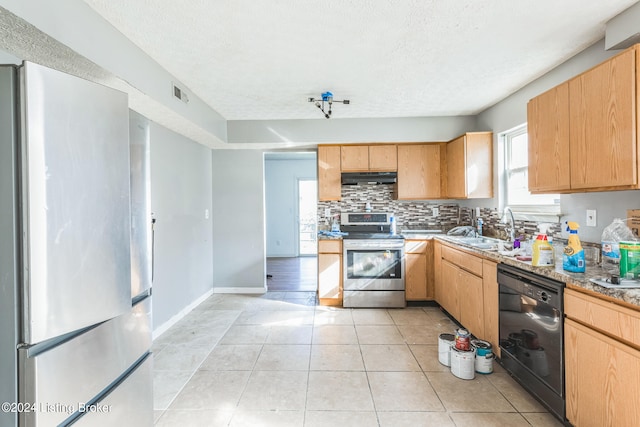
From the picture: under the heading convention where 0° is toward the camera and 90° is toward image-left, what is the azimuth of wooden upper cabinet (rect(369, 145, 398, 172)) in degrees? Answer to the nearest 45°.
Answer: approximately 0°

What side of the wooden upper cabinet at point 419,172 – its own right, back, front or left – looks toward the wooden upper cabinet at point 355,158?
right

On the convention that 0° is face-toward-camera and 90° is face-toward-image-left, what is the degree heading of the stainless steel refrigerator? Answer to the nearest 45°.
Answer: approximately 315°

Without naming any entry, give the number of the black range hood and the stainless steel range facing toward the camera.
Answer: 2

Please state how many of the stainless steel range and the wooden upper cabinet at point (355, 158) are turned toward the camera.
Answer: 2

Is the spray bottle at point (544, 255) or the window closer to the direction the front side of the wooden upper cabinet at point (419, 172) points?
the spray bottle

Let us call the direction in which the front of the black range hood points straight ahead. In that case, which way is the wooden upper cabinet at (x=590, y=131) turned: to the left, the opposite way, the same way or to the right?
to the right

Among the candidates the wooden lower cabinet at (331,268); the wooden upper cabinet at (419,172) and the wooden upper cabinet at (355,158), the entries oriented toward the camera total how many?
3

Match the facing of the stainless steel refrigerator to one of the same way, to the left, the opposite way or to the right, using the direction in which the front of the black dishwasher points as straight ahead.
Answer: the opposite way

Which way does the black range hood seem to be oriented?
toward the camera

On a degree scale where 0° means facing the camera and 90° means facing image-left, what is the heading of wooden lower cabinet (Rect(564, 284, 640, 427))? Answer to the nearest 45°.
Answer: approximately 45°

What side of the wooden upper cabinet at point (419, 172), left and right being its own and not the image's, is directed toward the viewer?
front

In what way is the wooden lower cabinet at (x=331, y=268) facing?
toward the camera
